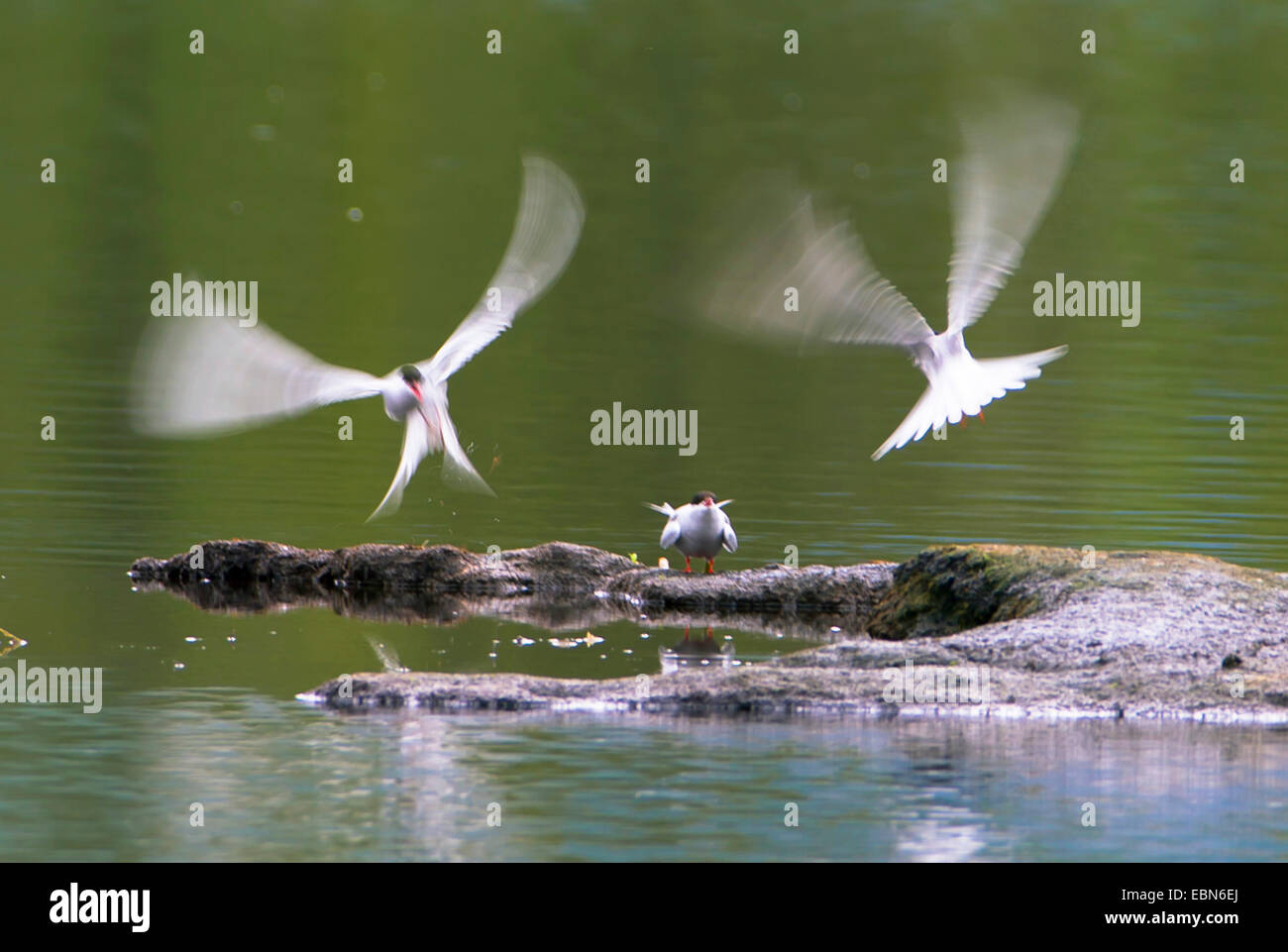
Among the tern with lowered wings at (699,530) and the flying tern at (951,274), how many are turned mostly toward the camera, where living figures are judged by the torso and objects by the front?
1

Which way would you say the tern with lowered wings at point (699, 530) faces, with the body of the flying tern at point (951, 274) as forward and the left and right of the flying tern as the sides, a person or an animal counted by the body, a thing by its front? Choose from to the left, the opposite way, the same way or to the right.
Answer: the opposite way

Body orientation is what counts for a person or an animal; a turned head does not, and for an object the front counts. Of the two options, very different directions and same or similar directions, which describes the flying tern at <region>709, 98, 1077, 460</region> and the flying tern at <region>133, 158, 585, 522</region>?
very different directions

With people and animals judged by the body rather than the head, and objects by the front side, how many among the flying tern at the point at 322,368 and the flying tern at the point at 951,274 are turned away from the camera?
1

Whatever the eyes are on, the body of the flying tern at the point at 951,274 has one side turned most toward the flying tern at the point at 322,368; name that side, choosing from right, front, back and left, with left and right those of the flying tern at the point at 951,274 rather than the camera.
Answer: left

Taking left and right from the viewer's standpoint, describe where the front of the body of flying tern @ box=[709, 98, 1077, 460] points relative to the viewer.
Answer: facing away from the viewer

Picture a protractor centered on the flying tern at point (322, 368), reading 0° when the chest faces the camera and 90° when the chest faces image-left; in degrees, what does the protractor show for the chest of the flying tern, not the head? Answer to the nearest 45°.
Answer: approximately 0°
